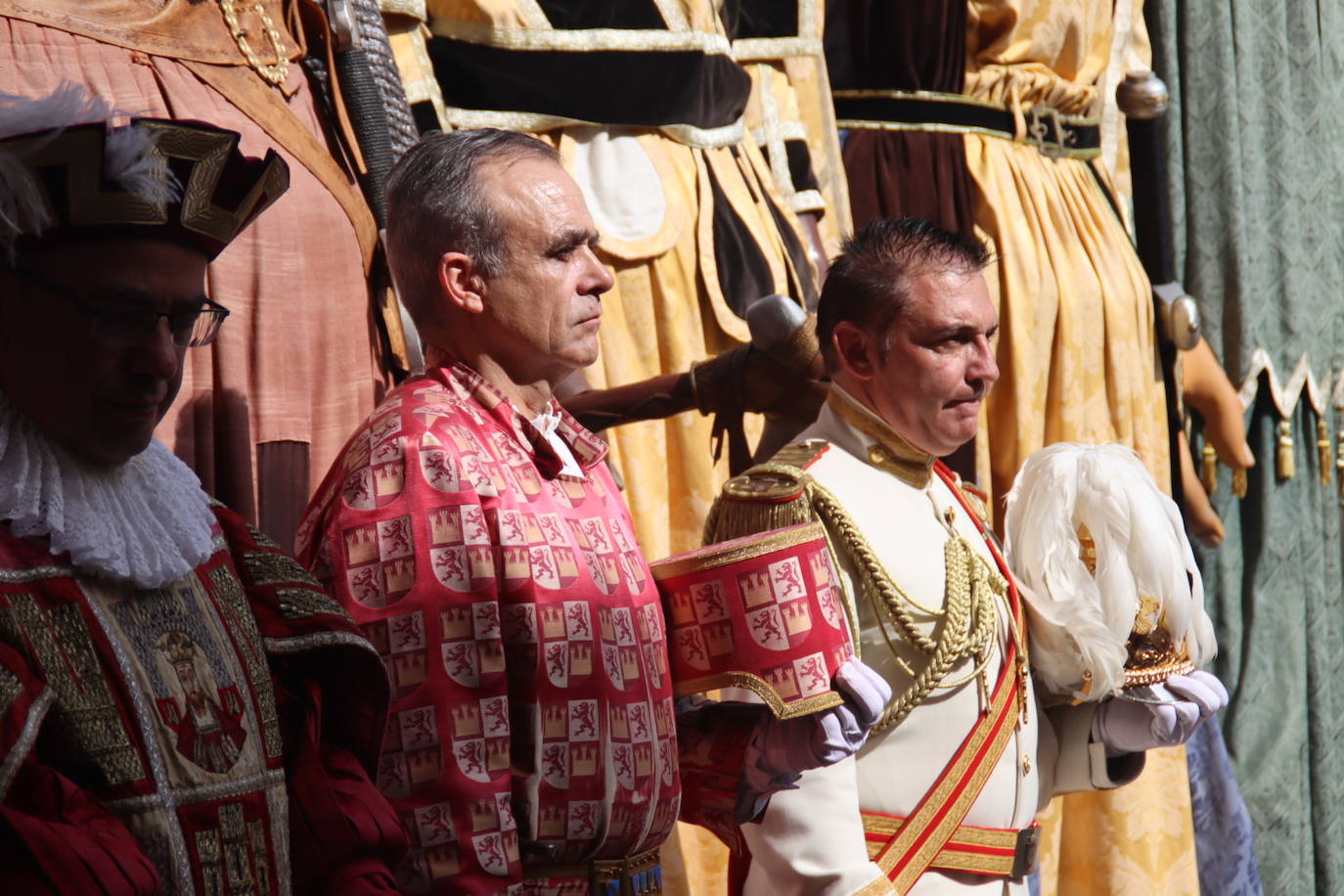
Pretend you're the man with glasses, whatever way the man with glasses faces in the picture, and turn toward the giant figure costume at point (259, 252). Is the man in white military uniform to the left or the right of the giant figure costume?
right

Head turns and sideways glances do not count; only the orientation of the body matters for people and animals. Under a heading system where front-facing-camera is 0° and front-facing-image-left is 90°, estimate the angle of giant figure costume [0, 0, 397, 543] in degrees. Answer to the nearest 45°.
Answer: approximately 315°

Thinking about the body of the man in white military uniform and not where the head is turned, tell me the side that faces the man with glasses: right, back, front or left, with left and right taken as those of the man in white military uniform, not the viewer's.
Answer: right

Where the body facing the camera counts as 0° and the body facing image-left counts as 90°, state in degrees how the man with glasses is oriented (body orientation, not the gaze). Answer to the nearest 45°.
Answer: approximately 315°

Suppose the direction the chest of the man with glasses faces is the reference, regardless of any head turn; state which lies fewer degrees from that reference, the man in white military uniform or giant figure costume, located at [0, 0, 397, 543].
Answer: the man in white military uniform

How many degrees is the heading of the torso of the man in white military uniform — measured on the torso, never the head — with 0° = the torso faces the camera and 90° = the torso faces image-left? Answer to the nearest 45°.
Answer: approximately 315°

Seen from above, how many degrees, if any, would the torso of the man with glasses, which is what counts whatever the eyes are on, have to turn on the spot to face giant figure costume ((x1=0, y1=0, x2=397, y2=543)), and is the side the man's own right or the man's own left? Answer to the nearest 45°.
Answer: approximately 135° to the man's own left

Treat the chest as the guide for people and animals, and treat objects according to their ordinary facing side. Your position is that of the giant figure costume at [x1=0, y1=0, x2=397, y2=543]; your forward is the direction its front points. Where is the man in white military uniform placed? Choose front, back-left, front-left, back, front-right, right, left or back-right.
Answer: front-left

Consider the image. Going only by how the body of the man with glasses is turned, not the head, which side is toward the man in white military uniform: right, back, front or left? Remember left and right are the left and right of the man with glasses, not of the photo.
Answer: left

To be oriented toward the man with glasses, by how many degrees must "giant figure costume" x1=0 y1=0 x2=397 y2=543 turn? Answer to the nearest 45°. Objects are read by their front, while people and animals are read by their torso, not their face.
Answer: approximately 45° to its right

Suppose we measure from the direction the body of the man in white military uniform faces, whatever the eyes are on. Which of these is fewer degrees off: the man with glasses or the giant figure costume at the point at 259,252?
the man with glasses
